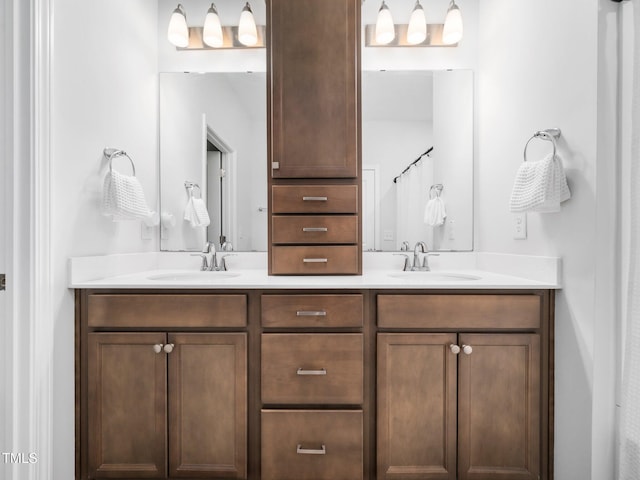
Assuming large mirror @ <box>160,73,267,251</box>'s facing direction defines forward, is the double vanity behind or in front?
in front

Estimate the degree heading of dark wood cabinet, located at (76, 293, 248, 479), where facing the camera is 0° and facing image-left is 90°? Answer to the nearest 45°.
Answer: approximately 0°

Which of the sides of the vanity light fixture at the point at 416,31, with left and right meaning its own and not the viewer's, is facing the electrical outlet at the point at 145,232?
right

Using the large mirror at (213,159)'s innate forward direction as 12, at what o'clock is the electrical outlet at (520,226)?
The electrical outlet is roughly at 10 o'clock from the large mirror.
